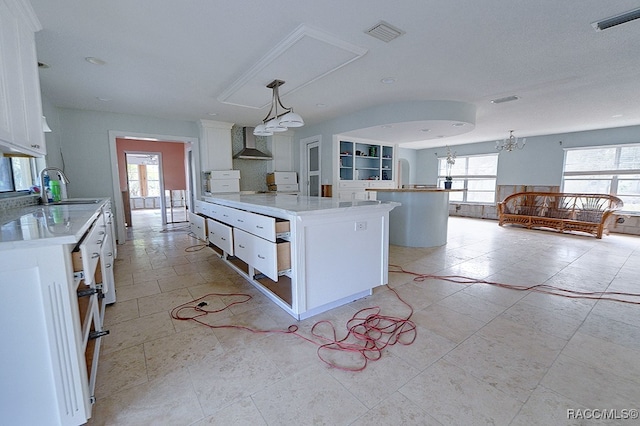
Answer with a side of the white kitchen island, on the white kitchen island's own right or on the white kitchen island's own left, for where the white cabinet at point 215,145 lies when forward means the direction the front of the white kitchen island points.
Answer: on the white kitchen island's own right

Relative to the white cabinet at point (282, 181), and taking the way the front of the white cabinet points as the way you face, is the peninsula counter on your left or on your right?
on your left

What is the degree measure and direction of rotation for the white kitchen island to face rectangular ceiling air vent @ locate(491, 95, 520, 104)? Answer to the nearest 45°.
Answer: approximately 180°

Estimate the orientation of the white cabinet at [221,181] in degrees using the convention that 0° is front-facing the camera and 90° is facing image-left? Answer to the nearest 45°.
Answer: approximately 0°

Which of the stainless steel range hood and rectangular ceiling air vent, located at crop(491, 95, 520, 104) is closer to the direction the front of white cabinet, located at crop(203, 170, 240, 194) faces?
the rectangular ceiling air vent

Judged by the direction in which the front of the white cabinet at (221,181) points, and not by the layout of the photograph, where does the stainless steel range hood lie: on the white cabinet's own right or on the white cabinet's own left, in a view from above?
on the white cabinet's own left

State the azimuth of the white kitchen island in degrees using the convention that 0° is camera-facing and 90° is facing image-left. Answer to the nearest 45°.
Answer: approximately 45°

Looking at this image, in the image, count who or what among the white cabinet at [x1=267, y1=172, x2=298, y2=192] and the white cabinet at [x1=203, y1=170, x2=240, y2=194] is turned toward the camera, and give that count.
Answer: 2

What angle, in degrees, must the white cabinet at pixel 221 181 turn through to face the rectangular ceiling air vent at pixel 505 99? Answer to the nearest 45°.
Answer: approximately 45° to its left

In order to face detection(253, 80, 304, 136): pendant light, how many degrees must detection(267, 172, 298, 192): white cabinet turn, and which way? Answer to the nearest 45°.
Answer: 0° — it already faces it

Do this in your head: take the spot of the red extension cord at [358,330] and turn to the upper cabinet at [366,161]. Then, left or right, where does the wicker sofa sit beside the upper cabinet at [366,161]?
right

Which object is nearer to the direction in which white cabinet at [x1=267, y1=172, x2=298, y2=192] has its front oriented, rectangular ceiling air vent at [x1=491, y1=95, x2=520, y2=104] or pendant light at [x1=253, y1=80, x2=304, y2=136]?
the pendant light
